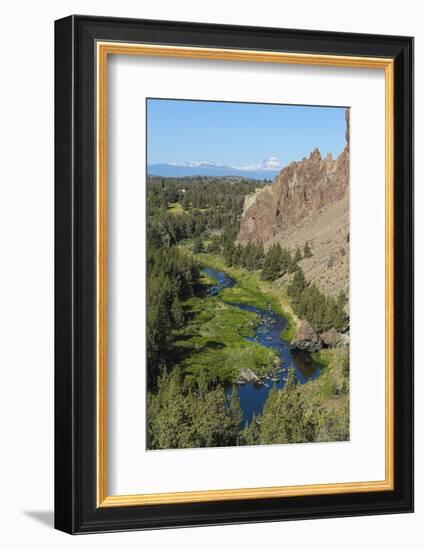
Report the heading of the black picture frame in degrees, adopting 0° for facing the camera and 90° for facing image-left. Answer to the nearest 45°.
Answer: approximately 315°
